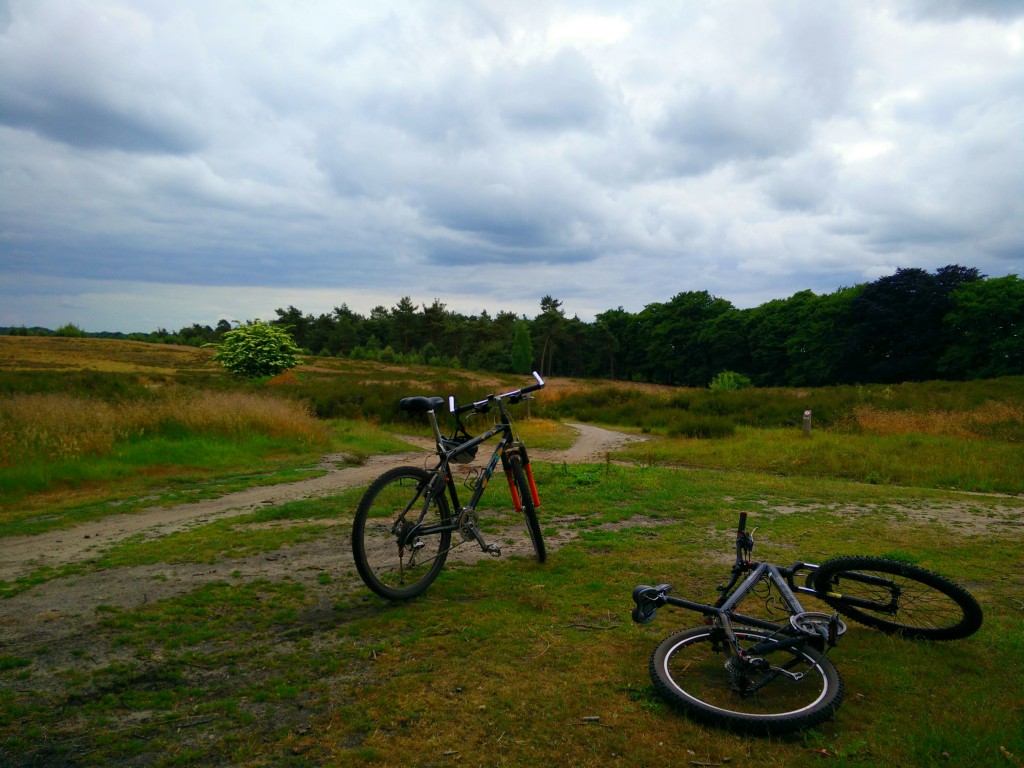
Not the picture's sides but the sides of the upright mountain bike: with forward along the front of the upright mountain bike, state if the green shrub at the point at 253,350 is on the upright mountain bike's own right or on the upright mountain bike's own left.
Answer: on the upright mountain bike's own left

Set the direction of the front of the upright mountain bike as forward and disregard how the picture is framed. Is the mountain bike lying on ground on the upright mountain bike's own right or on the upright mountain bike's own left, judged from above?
on the upright mountain bike's own right

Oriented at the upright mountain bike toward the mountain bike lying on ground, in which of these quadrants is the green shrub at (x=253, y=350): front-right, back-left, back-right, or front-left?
back-left

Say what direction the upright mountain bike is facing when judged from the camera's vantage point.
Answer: facing away from the viewer and to the right of the viewer

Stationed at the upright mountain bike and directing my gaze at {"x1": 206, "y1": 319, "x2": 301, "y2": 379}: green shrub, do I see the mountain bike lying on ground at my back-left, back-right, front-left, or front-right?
back-right
